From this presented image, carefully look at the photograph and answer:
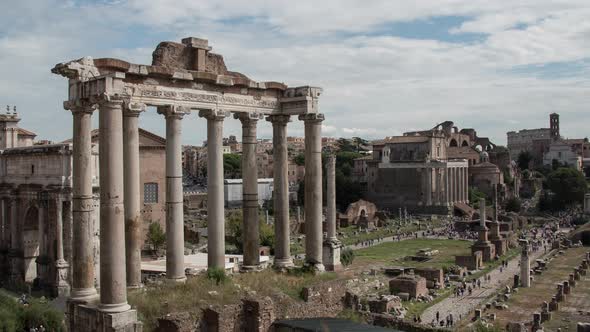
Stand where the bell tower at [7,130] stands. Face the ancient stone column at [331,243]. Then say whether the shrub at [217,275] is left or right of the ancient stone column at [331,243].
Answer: right

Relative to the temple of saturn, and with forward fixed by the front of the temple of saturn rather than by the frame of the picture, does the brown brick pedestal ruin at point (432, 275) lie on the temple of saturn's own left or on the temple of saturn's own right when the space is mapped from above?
on the temple of saturn's own right

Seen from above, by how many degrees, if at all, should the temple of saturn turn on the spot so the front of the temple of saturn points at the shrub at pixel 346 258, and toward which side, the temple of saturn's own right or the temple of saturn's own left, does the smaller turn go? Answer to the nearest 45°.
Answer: approximately 45° to the temple of saturn's own right

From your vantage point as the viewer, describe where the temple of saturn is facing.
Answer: facing away from the viewer and to the left of the viewer

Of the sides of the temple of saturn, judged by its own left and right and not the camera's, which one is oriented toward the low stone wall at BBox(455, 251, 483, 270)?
right

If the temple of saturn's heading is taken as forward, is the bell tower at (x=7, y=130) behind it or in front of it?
in front
